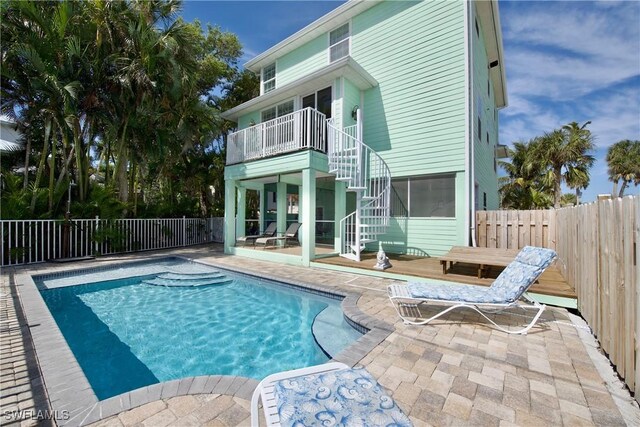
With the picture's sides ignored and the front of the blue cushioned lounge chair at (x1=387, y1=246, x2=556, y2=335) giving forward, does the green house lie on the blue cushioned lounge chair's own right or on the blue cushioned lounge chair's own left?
on the blue cushioned lounge chair's own right

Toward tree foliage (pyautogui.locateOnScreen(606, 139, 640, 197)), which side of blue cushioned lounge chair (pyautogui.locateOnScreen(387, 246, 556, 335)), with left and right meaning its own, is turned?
right

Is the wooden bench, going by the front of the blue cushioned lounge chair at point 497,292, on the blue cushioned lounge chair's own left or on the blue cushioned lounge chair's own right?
on the blue cushioned lounge chair's own right

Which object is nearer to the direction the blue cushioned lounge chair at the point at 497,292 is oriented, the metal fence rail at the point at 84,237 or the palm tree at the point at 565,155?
the metal fence rail

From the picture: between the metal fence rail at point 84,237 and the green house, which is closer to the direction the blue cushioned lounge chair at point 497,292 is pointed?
the metal fence rail

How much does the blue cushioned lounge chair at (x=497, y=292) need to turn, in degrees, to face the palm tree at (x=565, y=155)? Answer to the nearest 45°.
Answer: approximately 90° to its right

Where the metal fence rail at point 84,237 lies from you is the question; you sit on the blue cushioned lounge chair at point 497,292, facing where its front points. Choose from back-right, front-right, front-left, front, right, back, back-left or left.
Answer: front

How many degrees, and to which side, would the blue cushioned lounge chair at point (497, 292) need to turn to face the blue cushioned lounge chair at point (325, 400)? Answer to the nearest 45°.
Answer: approximately 90° to its left

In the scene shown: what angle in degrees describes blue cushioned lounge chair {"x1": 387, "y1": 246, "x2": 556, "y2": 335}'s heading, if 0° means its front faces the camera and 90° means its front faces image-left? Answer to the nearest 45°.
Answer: approximately 90°

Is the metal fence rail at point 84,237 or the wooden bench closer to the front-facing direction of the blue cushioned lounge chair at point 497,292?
the metal fence rail
